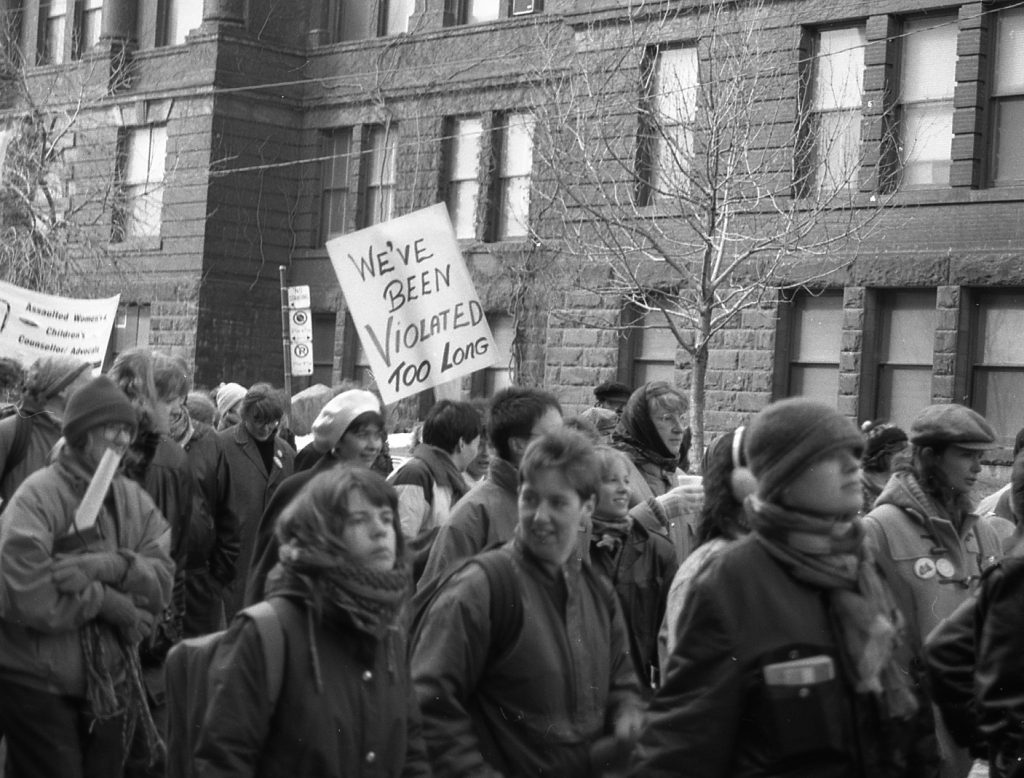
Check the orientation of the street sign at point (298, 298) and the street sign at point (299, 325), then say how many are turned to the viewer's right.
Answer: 0

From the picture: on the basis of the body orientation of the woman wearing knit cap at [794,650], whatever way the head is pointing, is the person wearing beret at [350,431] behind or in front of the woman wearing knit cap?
behind

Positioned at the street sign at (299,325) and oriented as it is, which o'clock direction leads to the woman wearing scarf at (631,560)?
The woman wearing scarf is roughly at 12 o'clock from the street sign.

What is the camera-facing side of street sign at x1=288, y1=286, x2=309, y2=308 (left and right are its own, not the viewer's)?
front

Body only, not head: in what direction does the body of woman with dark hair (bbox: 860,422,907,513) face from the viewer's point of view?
to the viewer's right

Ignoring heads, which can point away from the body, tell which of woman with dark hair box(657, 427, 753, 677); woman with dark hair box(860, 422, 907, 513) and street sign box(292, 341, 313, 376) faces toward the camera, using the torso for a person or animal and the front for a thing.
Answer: the street sign

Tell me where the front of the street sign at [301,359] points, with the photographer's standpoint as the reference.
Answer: facing the viewer

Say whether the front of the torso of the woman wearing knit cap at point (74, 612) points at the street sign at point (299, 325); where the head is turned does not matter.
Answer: no

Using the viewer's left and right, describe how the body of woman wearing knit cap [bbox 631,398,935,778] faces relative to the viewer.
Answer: facing the viewer and to the right of the viewer

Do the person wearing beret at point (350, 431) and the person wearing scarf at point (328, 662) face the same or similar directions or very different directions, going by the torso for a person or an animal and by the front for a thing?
same or similar directions

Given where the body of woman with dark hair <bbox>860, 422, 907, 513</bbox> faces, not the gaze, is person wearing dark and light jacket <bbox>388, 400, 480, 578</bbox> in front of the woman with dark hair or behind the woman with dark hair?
behind

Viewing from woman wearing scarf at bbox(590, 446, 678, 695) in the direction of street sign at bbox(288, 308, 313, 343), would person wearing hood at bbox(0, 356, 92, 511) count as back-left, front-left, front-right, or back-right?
front-left

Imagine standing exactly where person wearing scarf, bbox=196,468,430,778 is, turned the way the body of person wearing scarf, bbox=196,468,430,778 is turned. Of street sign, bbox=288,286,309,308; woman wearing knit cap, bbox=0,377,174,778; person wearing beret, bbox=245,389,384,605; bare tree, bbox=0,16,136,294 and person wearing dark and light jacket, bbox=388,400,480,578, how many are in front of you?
0

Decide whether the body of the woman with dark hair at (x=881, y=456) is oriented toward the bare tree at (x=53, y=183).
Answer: no

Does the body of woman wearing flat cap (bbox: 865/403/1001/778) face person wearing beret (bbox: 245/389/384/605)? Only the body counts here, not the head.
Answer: no

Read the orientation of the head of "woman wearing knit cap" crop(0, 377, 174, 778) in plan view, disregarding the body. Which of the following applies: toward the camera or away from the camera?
toward the camera
